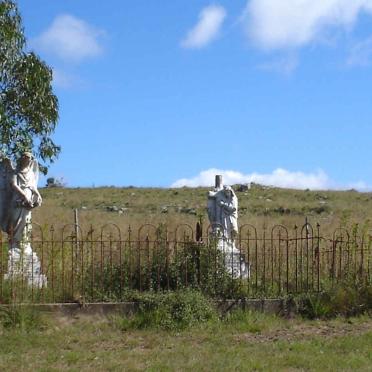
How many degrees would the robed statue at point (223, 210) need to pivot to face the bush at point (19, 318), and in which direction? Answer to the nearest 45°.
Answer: approximately 90° to its right

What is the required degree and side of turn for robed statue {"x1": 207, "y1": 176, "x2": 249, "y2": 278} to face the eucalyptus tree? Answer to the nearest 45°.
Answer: approximately 135° to its right

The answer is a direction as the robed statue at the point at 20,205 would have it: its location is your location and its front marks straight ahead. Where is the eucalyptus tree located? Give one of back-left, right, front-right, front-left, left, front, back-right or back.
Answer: back-left

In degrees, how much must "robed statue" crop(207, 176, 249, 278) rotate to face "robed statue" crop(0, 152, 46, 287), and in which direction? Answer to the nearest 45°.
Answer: approximately 90° to its right

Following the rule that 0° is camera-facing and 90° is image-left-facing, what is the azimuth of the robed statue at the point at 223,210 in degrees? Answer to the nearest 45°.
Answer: approximately 315°

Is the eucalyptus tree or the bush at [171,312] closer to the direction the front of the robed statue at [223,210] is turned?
the bush

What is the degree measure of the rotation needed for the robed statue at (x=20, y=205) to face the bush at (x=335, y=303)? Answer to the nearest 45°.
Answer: approximately 45° to its left

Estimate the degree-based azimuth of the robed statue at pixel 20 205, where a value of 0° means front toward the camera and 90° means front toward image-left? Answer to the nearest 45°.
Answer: approximately 315°

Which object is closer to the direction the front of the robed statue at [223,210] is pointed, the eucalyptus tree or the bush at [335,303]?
the bush
